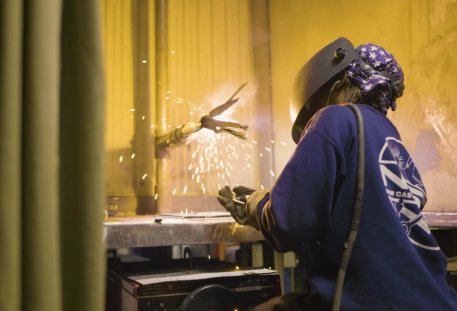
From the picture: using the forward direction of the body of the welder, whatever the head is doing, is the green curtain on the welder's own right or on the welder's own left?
on the welder's own left

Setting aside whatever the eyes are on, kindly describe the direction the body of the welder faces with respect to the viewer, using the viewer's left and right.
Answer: facing away from the viewer and to the left of the viewer
